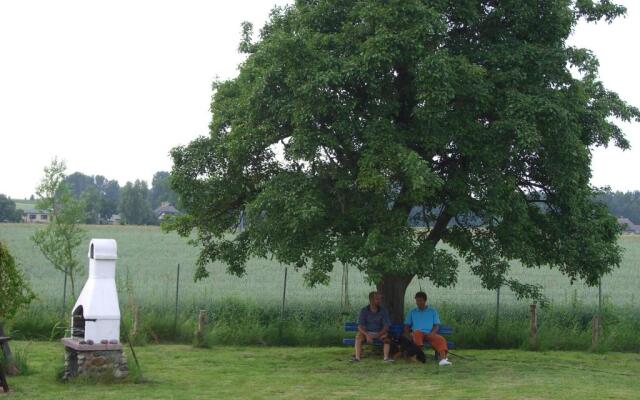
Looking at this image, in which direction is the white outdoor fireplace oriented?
to the viewer's left

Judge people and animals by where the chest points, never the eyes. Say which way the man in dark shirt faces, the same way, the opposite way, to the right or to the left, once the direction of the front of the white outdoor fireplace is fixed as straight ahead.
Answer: to the left

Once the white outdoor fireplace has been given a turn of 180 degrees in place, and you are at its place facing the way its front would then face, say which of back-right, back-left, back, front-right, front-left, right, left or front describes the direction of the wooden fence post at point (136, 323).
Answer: left

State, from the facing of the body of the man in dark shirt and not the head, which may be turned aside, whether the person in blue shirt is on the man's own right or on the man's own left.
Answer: on the man's own left

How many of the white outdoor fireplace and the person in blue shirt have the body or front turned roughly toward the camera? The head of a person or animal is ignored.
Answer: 1

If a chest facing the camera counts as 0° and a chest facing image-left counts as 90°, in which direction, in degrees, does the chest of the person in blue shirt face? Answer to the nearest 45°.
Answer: approximately 0°

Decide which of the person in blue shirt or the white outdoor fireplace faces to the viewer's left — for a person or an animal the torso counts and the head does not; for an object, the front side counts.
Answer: the white outdoor fireplace

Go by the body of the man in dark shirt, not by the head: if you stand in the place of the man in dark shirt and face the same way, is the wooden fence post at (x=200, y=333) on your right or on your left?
on your right

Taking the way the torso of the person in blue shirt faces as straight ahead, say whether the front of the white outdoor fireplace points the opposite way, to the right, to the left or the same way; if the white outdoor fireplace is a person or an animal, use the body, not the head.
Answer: to the right

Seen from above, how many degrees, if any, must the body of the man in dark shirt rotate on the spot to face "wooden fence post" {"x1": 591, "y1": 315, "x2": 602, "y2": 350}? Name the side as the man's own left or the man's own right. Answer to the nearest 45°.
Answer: approximately 135° to the man's own left

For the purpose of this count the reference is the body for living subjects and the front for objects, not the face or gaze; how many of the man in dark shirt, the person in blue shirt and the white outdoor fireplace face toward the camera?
2
